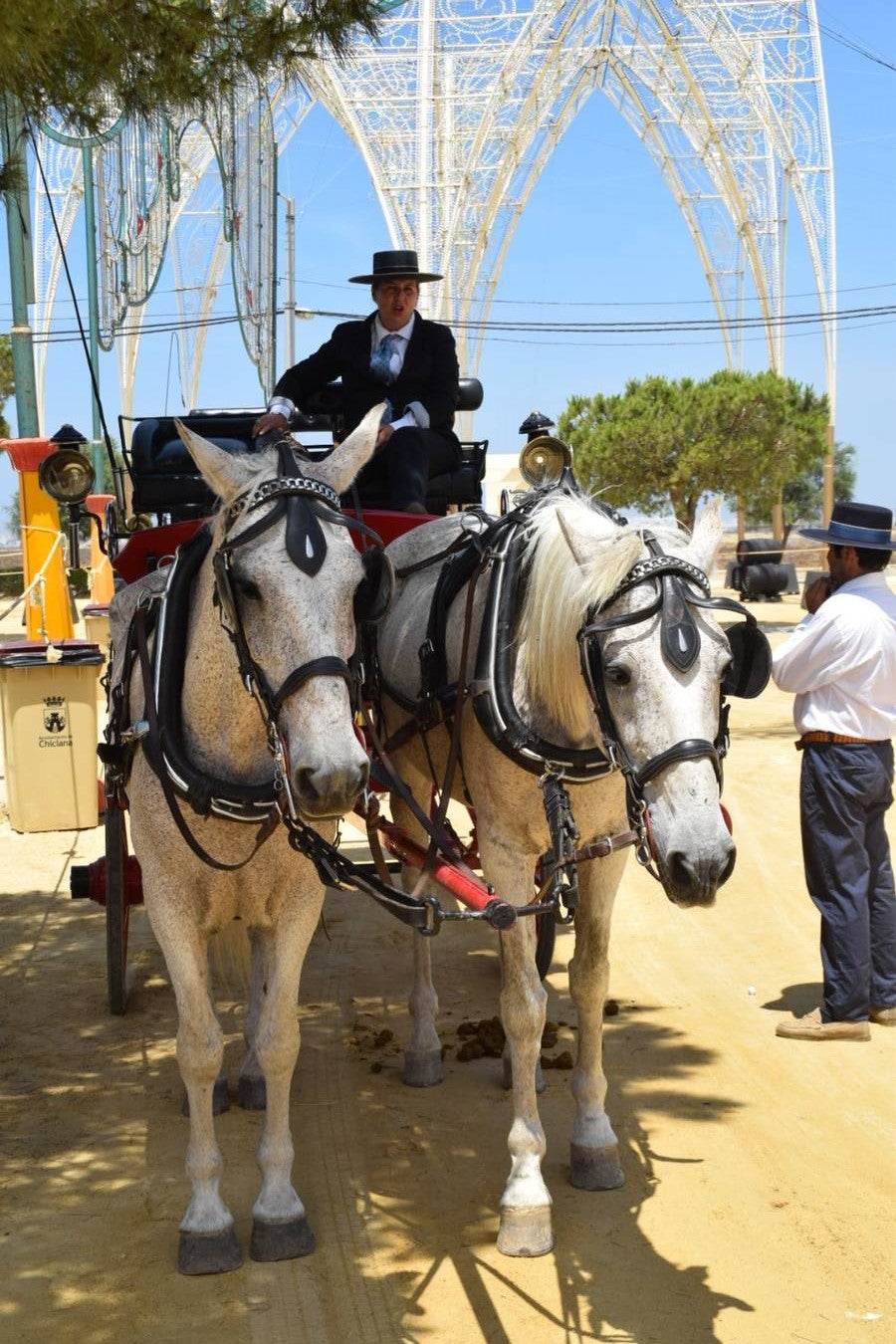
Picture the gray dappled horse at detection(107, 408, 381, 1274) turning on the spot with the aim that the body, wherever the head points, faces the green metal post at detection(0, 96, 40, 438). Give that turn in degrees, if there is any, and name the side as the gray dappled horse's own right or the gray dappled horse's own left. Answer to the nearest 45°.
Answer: approximately 180°

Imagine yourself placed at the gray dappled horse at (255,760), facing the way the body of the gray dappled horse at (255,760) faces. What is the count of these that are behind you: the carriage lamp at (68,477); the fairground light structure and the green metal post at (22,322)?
3

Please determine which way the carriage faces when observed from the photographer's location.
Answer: facing the viewer

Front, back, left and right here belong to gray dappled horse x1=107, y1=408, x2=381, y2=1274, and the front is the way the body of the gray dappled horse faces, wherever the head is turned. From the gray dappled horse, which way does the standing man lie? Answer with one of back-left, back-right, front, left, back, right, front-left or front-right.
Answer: back-left

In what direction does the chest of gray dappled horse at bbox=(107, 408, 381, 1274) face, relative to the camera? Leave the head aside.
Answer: toward the camera

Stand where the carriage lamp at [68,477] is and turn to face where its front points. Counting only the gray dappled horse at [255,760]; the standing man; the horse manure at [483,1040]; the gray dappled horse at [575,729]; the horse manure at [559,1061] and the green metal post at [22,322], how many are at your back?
1

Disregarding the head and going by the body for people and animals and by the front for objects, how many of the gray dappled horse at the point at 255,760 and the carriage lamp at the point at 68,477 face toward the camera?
2

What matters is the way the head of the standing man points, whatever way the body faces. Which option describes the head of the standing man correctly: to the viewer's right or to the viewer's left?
to the viewer's left

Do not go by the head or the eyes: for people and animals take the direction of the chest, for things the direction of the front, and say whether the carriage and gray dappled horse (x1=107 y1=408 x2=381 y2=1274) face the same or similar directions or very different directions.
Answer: same or similar directions

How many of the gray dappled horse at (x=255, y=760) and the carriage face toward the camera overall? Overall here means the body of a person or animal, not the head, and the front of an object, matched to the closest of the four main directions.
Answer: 2

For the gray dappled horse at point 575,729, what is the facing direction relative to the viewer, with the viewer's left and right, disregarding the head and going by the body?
facing the viewer and to the right of the viewer
